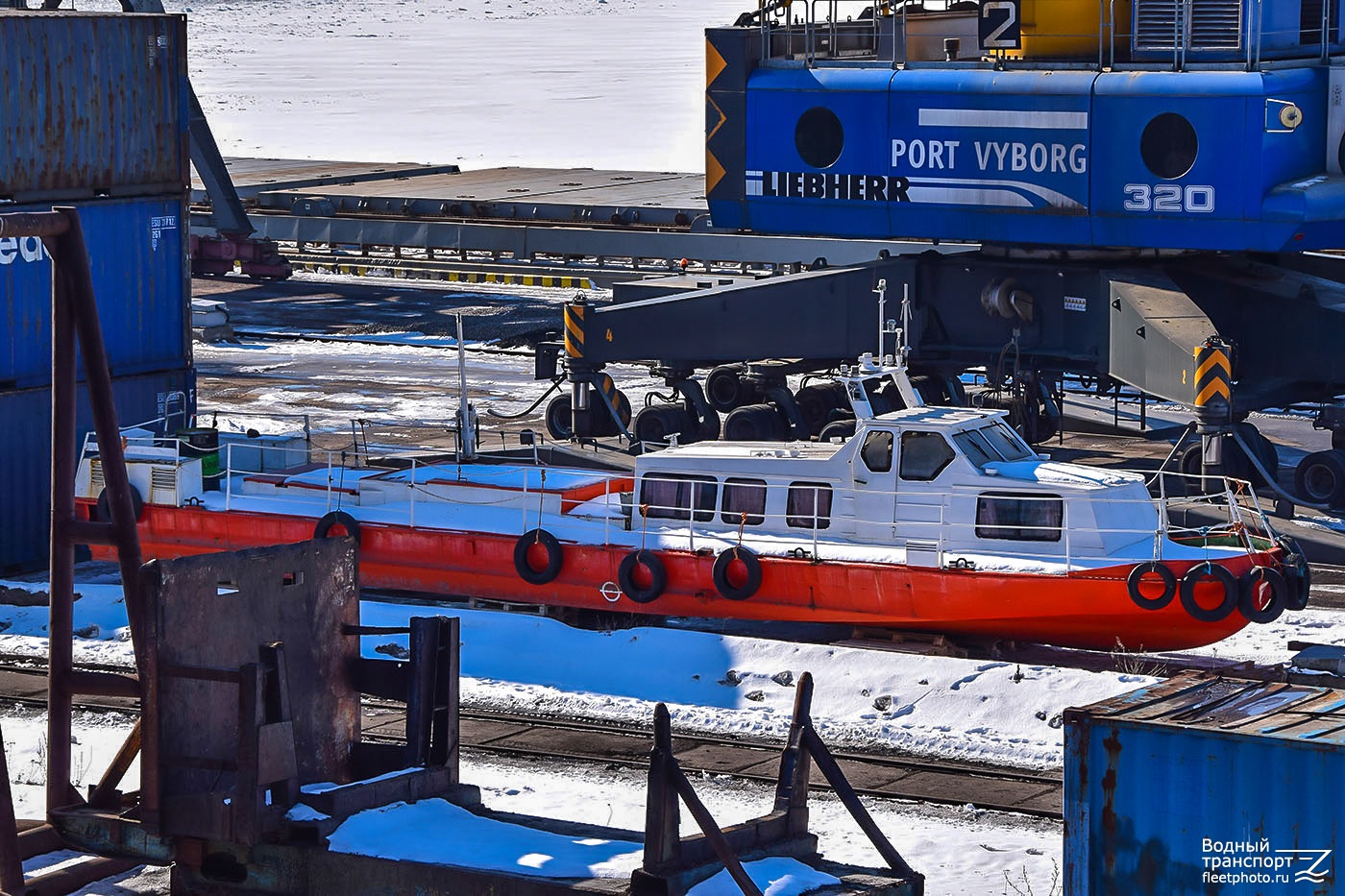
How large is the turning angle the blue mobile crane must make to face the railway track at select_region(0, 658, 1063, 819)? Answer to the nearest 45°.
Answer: approximately 90° to its right

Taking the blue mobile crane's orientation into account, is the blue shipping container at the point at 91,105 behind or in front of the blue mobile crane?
behind

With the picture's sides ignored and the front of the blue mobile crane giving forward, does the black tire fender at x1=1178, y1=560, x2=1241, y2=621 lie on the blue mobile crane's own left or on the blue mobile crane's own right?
on the blue mobile crane's own right

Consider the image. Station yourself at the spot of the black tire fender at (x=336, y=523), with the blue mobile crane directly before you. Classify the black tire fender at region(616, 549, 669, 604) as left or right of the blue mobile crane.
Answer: right

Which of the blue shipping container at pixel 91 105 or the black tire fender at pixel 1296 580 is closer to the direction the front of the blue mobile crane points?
the black tire fender

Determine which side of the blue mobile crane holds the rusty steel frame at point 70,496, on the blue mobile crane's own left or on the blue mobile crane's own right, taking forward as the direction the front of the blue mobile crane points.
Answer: on the blue mobile crane's own right

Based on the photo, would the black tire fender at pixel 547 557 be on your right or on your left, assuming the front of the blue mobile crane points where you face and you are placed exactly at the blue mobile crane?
on your right

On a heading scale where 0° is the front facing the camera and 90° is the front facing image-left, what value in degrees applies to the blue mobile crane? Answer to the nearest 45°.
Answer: approximately 270°

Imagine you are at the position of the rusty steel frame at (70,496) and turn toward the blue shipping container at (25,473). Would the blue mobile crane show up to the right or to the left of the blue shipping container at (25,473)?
right
